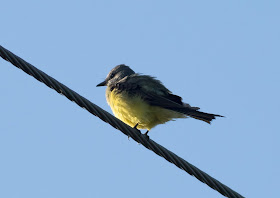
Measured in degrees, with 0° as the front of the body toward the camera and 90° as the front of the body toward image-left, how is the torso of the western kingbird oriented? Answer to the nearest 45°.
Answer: approximately 90°
